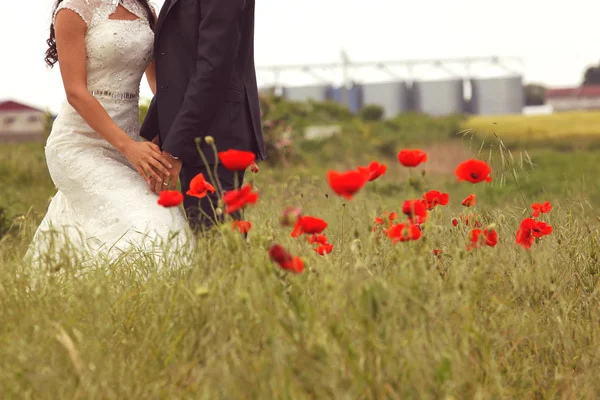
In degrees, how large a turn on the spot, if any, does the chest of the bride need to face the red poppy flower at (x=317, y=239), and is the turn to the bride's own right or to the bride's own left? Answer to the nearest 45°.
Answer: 0° — they already face it

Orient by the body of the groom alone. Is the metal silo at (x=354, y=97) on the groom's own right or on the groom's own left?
on the groom's own right

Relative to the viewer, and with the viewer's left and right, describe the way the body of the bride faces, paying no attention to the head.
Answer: facing the viewer and to the right of the viewer

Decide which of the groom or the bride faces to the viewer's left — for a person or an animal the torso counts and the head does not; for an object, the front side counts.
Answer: the groom

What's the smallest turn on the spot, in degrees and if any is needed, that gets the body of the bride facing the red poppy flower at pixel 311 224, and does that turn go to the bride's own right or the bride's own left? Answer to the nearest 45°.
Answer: approximately 45° to the bride's own right

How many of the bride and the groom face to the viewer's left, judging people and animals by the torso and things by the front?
1

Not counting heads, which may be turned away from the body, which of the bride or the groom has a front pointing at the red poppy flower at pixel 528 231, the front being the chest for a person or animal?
the bride

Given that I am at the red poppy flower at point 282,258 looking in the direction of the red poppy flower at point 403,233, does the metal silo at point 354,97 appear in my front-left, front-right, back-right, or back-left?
front-left

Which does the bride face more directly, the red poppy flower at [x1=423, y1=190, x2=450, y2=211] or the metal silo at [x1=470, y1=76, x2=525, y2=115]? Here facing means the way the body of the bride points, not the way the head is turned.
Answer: the red poppy flower

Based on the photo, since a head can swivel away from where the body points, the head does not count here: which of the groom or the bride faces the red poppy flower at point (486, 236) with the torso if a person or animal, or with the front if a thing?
the bride

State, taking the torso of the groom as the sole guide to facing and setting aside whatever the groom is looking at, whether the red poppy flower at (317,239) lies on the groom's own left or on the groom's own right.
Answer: on the groom's own left

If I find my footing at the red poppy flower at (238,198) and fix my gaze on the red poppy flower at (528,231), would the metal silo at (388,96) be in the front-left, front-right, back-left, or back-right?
front-left

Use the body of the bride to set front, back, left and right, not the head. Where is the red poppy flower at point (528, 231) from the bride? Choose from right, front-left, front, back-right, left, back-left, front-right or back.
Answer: front

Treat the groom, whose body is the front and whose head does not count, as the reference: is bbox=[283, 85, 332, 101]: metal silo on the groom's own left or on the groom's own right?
on the groom's own right

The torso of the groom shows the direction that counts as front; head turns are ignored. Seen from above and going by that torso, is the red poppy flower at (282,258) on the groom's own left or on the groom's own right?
on the groom's own left

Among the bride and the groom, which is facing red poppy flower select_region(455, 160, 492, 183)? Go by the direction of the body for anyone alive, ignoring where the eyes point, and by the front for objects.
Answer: the bride

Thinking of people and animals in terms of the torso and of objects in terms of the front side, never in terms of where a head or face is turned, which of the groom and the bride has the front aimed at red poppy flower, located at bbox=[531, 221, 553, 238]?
the bride

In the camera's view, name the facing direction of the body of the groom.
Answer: to the viewer's left
